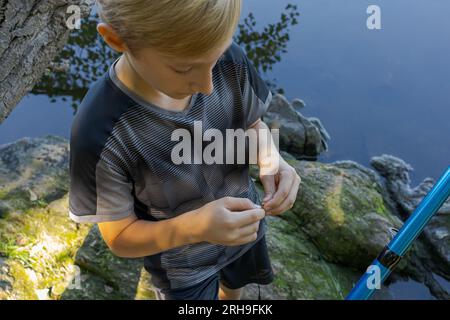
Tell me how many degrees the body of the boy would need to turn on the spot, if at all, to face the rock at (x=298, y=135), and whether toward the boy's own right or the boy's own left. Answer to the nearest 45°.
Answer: approximately 135° to the boy's own left

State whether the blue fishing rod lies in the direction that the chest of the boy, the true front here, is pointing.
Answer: no

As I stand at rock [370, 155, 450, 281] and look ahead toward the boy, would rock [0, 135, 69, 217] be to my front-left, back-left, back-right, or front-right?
front-right

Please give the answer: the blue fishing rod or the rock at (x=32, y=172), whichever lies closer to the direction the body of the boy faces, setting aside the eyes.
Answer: the blue fishing rod

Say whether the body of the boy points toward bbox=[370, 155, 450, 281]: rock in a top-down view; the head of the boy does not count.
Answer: no

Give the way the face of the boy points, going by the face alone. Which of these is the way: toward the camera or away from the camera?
toward the camera

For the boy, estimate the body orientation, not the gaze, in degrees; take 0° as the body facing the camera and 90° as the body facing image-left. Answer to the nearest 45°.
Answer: approximately 315°

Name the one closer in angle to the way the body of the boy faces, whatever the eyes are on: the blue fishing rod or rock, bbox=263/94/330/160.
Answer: the blue fishing rod

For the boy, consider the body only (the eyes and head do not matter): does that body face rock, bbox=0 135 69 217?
no
